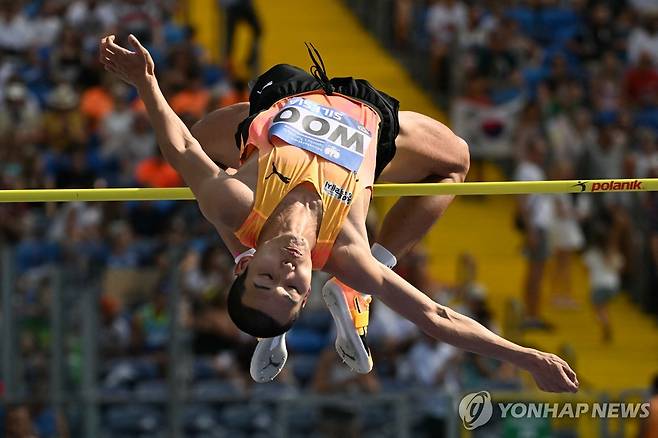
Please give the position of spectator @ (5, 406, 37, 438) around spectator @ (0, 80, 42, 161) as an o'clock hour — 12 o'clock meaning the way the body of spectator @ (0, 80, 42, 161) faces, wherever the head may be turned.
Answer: spectator @ (5, 406, 37, 438) is roughly at 12 o'clock from spectator @ (0, 80, 42, 161).

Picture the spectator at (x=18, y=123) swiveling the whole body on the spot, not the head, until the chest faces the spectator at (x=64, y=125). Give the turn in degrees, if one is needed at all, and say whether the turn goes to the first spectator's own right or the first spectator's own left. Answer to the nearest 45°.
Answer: approximately 90° to the first spectator's own left

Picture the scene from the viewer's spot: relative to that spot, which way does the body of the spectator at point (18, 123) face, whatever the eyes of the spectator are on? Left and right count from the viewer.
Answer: facing the viewer

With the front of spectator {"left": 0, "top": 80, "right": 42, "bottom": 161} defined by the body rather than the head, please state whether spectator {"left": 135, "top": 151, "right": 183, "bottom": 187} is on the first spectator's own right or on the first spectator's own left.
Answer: on the first spectator's own left

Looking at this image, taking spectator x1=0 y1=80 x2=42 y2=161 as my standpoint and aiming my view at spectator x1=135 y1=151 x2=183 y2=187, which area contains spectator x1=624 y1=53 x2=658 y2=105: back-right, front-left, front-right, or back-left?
front-left

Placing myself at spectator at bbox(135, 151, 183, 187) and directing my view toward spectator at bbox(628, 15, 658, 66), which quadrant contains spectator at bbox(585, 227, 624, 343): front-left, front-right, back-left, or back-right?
front-right

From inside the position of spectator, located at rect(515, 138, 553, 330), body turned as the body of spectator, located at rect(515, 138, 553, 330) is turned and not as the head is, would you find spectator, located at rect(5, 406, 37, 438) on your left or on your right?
on your right

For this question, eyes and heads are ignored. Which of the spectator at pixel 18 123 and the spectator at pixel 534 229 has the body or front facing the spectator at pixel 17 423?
the spectator at pixel 18 123

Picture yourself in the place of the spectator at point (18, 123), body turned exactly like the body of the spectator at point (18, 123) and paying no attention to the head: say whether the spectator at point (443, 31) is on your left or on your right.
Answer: on your left

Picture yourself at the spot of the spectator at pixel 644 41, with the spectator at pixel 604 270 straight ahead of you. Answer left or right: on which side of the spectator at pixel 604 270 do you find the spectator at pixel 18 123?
right
